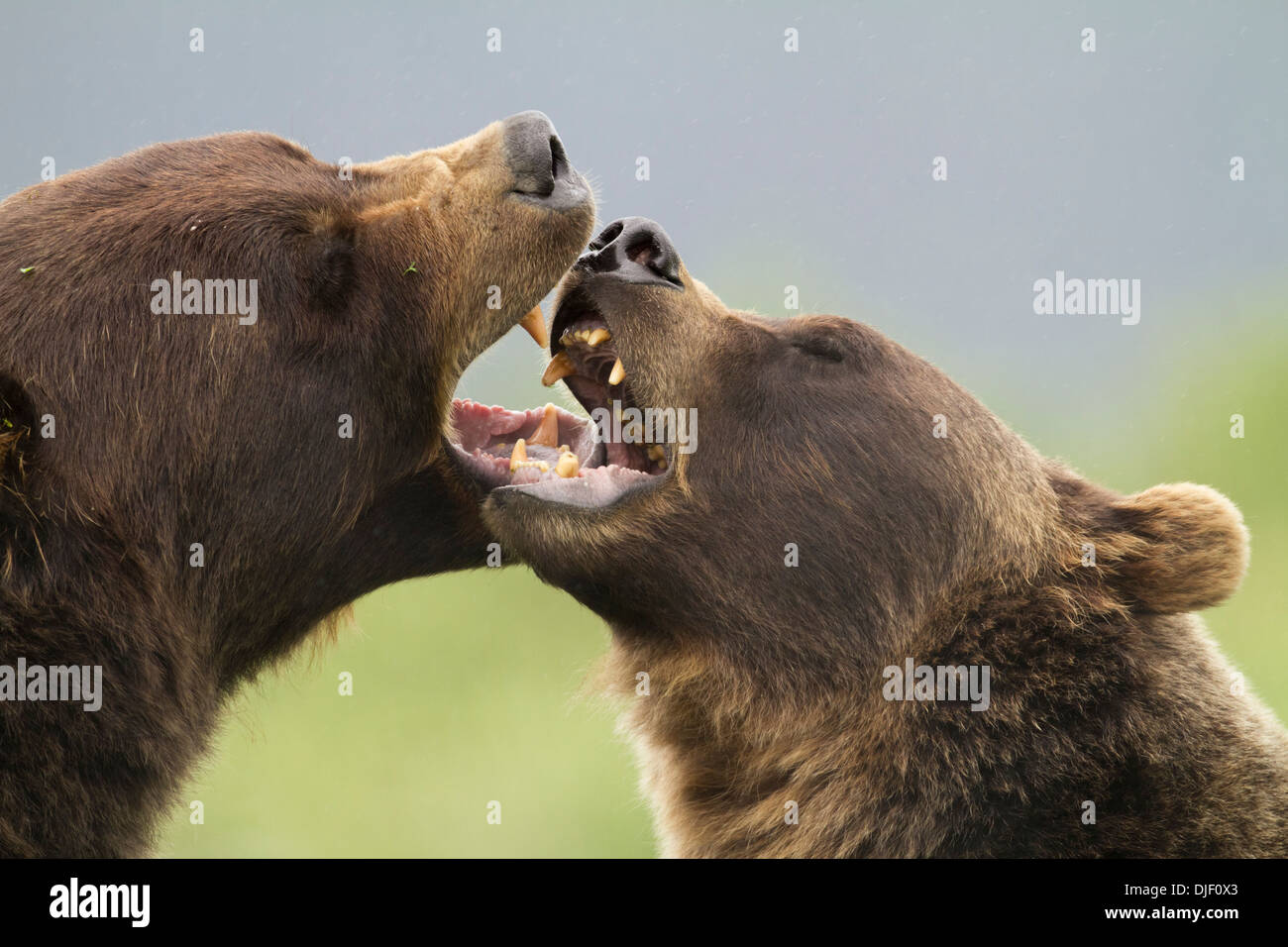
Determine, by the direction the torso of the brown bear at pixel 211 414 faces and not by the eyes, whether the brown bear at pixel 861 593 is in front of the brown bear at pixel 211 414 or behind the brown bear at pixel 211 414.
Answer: in front

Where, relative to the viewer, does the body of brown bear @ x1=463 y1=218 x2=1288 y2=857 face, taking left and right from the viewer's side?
facing to the left of the viewer

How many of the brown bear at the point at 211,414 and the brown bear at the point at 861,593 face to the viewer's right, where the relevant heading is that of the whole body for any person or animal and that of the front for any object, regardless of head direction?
1

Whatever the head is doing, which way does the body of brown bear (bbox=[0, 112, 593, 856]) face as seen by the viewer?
to the viewer's right

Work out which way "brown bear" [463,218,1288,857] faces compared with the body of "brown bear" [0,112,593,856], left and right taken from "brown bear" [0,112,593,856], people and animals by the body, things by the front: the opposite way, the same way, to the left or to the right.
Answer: the opposite way
